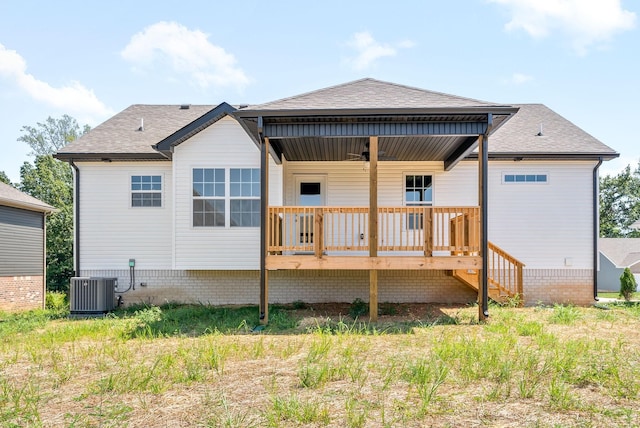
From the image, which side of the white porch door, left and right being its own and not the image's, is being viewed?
front

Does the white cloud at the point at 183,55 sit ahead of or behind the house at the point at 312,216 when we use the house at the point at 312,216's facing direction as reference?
ahead

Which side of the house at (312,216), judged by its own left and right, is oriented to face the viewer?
back

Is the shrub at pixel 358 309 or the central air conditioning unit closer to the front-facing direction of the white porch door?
the shrub

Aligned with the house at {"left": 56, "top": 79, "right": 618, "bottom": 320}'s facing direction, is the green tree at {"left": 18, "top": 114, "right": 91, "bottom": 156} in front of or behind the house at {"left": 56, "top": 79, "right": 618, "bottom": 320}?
in front

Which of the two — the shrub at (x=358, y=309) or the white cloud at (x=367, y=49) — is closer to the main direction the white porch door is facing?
the shrub

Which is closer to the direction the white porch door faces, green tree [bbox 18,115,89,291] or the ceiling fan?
the ceiling fan

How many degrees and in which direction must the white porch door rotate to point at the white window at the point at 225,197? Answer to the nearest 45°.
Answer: approximately 45° to its right
